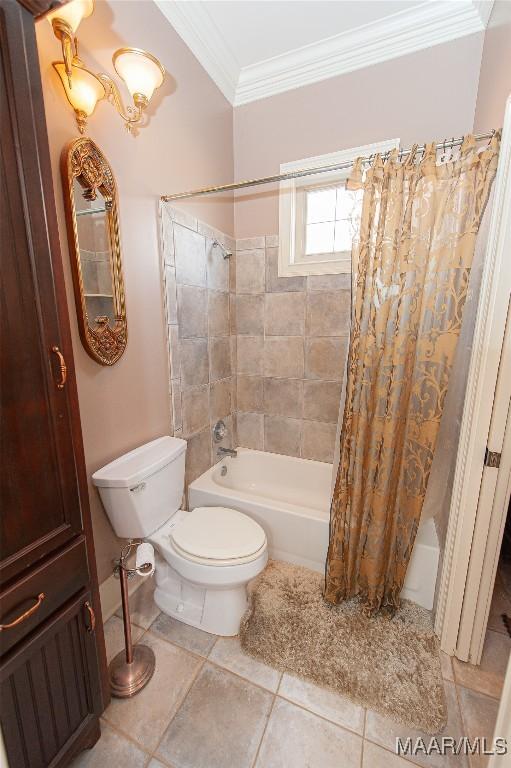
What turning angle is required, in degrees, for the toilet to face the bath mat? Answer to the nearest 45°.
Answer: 0° — it already faces it

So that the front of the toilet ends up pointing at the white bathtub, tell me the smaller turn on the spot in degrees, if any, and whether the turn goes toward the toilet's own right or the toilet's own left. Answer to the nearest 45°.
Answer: approximately 90° to the toilet's own left

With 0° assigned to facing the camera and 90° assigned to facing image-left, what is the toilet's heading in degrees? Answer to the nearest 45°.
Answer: approximately 315°

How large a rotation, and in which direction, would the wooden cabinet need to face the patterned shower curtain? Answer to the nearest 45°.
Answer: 0° — it already faces it

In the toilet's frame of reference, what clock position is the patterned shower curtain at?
The patterned shower curtain is roughly at 11 o'clock from the toilet.

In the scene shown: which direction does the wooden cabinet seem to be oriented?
to the viewer's right

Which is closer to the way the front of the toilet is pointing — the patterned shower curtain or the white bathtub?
the patterned shower curtain
